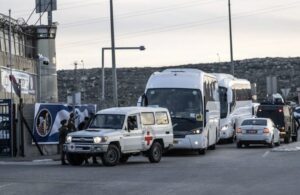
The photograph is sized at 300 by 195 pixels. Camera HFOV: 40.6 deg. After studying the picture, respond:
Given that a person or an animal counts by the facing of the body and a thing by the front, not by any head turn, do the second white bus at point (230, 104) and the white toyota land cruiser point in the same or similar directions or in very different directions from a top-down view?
same or similar directions

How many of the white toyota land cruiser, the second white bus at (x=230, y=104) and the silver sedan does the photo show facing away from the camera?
1

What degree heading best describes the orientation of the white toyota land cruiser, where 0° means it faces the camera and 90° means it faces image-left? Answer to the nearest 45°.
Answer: approximately 45°

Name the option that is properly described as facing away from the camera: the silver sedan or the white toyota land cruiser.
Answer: the silver sedan

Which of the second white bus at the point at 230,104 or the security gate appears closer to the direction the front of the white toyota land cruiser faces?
the security gate

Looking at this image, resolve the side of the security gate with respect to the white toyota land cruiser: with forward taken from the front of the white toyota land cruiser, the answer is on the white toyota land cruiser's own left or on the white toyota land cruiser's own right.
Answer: on the white toyota land cruiser's own right

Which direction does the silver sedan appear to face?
away from the camera

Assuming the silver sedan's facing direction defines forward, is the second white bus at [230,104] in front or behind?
in front

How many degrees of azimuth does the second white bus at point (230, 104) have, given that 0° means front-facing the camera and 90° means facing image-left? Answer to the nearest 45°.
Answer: approximately 45°

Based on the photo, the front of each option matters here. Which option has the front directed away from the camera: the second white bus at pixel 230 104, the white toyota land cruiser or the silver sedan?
the silver sedan
